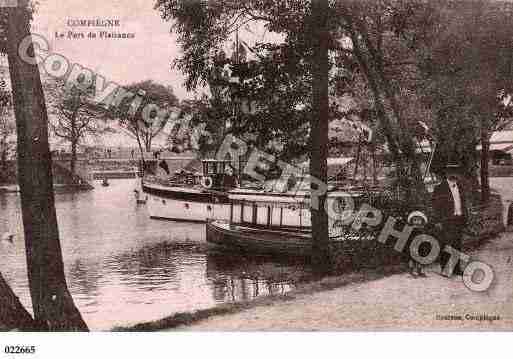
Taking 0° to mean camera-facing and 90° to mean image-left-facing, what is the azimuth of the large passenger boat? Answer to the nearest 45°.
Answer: approximately 90°

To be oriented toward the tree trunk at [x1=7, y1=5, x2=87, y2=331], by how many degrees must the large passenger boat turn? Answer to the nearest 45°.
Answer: approximately 90° to its left

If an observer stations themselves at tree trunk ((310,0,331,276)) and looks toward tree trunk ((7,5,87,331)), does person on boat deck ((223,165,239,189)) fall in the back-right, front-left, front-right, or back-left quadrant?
back-right

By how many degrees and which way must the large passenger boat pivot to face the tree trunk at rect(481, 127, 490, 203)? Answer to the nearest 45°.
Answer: approximately 135° to its left
